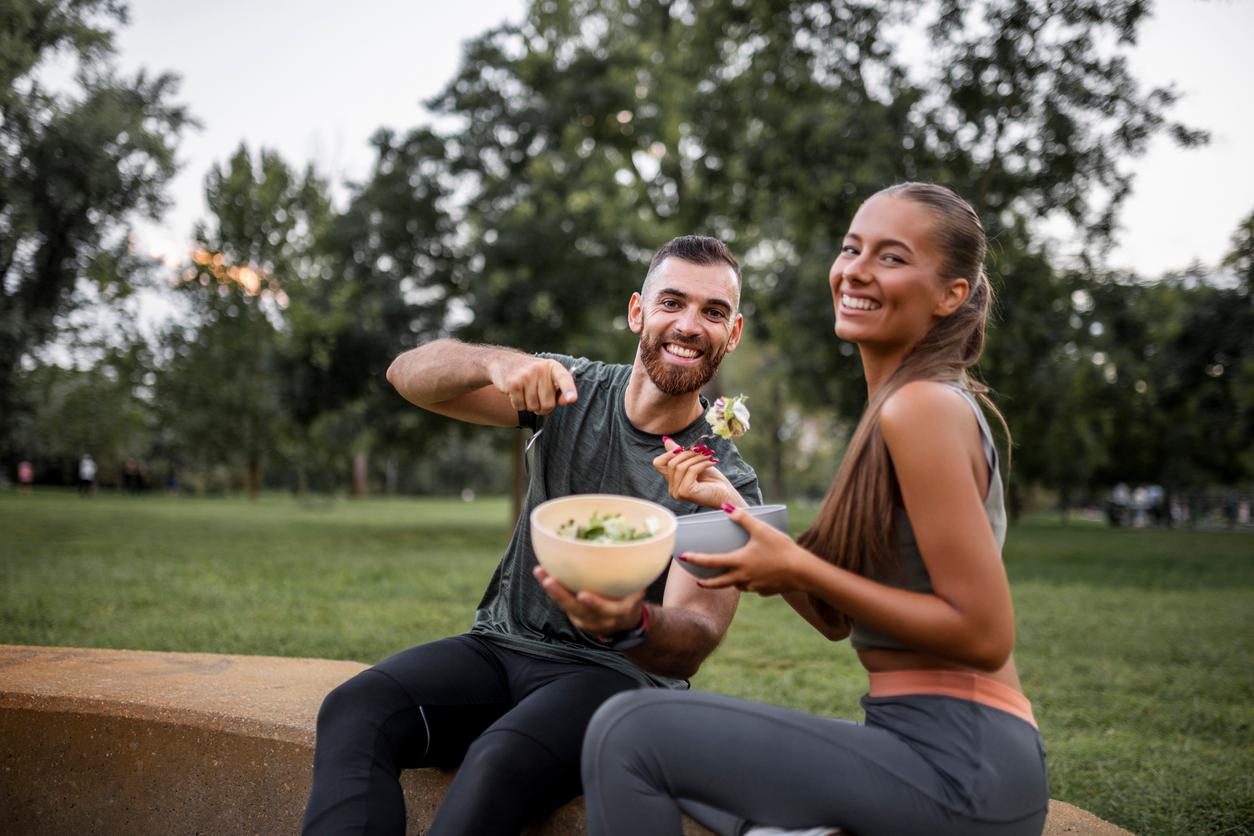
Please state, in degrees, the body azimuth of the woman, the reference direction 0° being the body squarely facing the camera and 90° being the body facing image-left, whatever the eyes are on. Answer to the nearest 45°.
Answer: approximately 90°

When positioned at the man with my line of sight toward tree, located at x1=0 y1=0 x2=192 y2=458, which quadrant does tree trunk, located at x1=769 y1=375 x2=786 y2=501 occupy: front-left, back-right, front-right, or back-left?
front-right

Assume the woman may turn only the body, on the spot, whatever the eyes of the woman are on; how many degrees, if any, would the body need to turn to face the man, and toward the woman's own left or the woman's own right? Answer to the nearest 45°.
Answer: approximately 45° to the woman's own right

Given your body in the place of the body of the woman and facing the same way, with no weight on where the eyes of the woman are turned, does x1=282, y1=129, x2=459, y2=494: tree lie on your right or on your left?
on your right

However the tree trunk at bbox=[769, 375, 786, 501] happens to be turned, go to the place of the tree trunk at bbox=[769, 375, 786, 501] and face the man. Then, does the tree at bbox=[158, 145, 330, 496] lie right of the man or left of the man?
right

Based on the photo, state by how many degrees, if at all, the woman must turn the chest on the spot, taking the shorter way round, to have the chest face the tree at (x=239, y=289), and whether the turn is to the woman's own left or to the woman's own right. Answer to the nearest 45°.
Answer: approximately 45° to the woman's own right

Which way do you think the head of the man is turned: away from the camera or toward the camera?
toward the camera

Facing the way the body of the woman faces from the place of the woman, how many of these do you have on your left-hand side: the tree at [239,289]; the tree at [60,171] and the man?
0

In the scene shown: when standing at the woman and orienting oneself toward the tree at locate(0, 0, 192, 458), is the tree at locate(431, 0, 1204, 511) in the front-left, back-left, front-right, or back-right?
front-right
